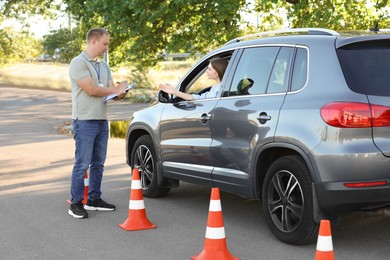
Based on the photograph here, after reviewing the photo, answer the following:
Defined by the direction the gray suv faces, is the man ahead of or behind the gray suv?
ahead

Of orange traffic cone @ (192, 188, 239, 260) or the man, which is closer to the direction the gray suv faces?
the man

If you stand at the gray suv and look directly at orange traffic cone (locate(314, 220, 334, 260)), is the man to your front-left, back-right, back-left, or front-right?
back-right

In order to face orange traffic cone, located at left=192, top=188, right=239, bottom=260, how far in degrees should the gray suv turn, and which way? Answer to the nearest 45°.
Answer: approximately 90° to its left

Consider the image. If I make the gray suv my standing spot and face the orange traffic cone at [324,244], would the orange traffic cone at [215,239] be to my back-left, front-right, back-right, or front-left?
front-right

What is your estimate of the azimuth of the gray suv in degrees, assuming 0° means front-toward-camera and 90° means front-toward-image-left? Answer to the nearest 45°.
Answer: approximately 135°

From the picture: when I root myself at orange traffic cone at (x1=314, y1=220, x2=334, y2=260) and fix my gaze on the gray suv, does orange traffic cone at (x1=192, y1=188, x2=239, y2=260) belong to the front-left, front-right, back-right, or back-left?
front-left

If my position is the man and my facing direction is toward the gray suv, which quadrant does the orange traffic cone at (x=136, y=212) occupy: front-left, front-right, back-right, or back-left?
front-right

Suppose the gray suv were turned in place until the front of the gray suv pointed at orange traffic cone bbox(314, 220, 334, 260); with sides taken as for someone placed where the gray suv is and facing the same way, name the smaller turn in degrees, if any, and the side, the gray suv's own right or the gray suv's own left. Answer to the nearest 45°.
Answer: approximately 135° to the gray suv's own left
